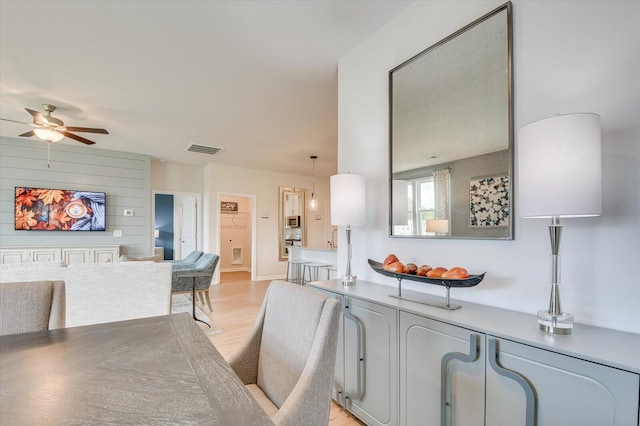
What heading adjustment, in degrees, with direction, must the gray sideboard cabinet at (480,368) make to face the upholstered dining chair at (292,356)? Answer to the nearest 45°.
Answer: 0° — it already faces it

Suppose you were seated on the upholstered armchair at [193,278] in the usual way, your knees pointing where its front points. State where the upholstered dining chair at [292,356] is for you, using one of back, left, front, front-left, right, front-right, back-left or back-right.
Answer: left

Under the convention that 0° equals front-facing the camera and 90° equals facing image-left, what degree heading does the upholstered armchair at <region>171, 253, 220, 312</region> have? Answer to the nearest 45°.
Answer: approximately 90°

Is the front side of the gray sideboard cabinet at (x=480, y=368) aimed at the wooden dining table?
yes

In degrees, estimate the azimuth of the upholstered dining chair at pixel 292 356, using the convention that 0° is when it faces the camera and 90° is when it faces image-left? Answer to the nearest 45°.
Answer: approximately 45°

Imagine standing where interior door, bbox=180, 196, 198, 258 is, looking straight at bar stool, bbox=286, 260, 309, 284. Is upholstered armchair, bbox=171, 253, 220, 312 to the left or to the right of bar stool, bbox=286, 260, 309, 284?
right

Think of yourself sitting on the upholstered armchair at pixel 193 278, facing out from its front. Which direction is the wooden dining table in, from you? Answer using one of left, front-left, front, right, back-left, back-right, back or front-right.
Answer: left

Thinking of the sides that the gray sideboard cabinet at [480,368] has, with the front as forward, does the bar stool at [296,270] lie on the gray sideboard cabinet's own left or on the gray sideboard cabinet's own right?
on the gray sideboard cabinet's own right

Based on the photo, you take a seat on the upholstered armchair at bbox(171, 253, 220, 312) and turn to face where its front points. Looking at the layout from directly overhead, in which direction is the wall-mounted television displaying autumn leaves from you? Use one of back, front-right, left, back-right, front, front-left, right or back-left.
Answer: front-right

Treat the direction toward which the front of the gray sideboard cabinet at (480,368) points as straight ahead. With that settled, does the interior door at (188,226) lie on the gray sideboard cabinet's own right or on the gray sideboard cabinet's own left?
on the gray sideboard cabinet's own right
